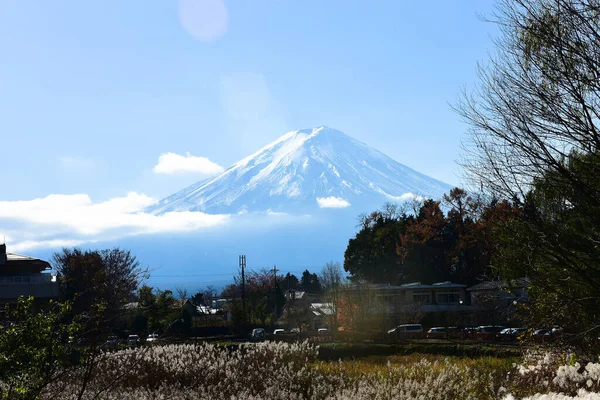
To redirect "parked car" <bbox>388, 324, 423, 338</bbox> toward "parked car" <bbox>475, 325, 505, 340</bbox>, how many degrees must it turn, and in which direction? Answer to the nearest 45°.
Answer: approximately 135° to its left

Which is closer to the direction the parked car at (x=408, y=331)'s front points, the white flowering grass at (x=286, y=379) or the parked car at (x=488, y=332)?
the white flowering grass

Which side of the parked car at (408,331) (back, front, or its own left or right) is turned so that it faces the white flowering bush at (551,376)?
left

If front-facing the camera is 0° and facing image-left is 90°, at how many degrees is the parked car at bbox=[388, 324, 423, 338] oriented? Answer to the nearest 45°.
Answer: approximately 90°

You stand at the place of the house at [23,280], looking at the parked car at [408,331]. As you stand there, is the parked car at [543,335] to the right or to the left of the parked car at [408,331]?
right

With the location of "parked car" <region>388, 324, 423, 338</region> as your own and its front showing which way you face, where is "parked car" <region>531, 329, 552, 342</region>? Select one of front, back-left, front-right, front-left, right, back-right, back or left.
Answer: back

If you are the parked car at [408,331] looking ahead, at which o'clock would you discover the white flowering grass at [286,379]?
The white flowering grass is roughly at 9 o'clock from the parked car.

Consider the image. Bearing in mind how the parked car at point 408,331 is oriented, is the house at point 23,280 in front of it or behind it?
in front

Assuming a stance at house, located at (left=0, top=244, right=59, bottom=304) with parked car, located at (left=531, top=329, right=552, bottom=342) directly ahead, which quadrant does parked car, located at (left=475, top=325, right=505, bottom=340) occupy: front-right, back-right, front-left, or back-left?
front-left

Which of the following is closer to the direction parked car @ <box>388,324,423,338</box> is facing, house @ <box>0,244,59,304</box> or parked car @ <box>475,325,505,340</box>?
the house
